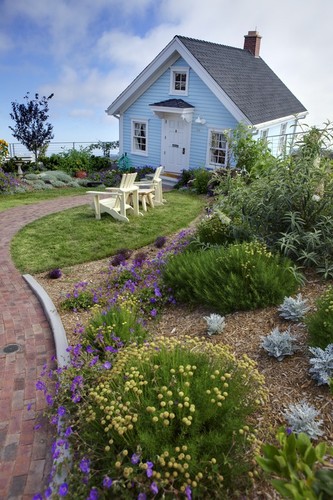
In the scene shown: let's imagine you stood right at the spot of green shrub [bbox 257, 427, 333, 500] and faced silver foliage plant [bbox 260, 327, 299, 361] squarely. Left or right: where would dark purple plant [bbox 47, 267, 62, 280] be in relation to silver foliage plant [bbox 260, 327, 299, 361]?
left

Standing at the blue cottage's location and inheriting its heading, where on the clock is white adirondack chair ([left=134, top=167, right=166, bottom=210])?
The white adirondack chair is roughly at 11 o'clock from the blue cottage.

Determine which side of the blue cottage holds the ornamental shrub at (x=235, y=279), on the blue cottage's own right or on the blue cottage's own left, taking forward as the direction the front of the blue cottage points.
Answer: on the blue cottage's own left

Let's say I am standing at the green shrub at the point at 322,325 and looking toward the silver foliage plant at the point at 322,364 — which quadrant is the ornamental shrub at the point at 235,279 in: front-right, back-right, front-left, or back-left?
back-right

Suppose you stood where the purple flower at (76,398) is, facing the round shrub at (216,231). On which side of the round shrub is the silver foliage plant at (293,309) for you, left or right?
right

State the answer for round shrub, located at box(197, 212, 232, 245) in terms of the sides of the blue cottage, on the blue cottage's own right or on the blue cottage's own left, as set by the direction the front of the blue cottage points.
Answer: on the blue cottage's own left

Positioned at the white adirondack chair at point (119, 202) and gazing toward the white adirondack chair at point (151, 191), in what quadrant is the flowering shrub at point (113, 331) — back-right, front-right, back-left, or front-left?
back-right

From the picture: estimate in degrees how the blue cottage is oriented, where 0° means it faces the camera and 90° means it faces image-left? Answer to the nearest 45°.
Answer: approximately 45°

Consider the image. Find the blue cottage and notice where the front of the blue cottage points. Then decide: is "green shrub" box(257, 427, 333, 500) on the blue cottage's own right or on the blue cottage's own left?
on the blue cottage's own left

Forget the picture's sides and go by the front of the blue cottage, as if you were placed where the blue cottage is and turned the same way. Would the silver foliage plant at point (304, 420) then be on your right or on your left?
on your left

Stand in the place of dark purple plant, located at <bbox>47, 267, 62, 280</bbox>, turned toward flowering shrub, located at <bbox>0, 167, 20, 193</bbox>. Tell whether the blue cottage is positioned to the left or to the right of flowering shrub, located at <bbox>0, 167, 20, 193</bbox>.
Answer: right
